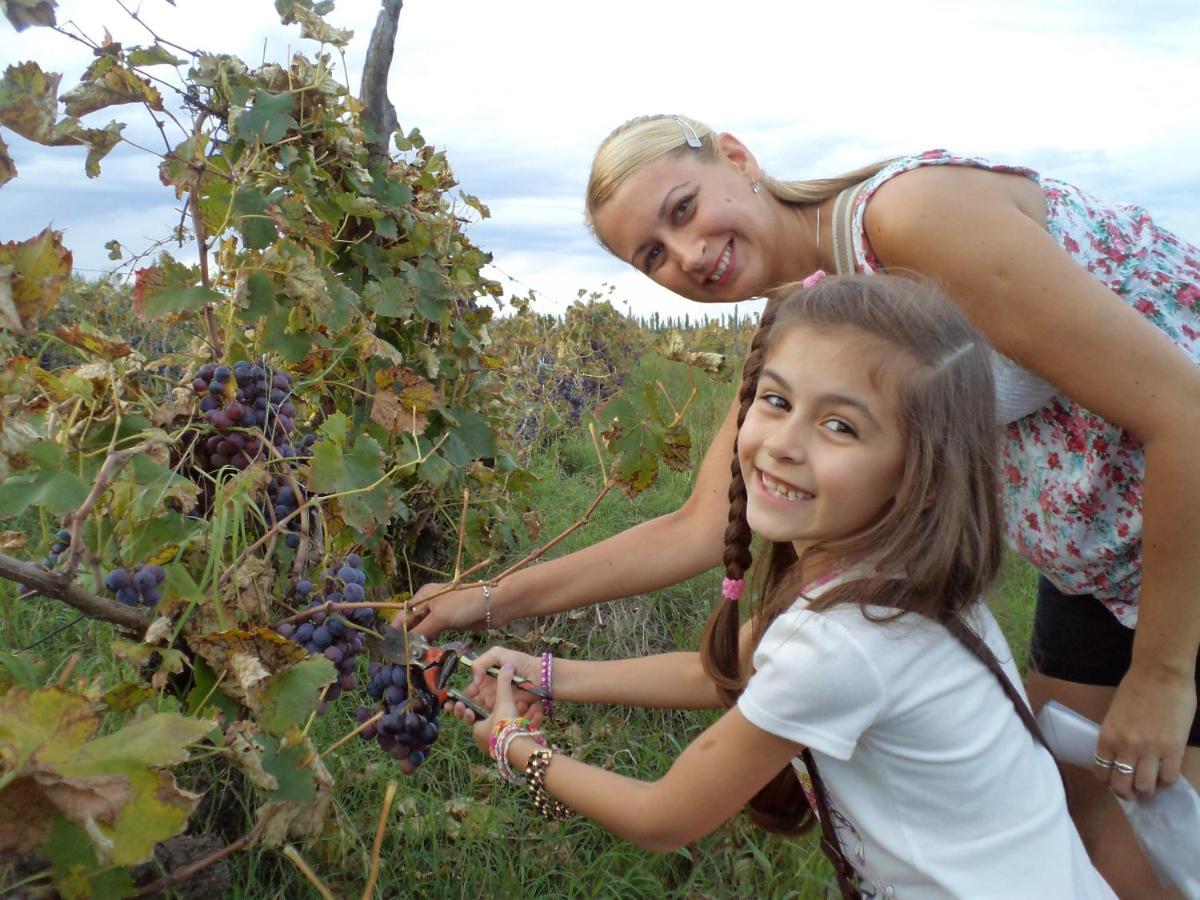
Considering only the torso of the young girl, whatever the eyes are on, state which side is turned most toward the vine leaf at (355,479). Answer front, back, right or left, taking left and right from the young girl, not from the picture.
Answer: front

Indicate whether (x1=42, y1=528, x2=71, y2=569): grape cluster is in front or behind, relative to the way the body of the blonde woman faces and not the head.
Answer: in front

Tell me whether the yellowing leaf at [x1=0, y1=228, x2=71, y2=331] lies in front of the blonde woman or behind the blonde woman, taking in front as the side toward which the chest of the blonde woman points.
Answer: in front

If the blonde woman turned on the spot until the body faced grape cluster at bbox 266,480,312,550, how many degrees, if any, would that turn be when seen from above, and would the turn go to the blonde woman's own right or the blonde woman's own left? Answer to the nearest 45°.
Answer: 0° — they already face it

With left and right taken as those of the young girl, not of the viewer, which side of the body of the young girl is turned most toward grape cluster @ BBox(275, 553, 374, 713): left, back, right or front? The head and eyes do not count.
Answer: front

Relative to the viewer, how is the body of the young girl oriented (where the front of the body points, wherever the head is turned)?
to the viewer's left

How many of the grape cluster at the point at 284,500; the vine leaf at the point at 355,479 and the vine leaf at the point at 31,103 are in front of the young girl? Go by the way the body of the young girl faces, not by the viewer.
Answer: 3

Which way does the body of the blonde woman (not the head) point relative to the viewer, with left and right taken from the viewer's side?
facing to the left of the viewer

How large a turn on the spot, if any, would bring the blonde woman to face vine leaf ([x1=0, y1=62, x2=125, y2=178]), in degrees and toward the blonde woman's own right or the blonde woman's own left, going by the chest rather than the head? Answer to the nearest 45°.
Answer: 0° — they already face it
